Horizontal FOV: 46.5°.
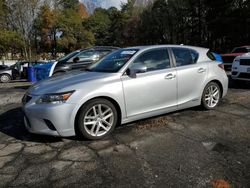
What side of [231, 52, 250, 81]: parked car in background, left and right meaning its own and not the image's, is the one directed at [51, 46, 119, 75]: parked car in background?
right

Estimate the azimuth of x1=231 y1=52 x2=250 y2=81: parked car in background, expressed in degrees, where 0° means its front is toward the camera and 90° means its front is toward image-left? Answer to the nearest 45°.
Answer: approximately 0°

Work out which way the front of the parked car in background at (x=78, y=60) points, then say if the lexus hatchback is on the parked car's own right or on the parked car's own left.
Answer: on the parked car's own left

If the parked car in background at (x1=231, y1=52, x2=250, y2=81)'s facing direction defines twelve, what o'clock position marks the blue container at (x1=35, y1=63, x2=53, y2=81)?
The blue container is roughly at 3 o'clock from the parked car in background.

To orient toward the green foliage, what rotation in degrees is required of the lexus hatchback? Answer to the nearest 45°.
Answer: approximately 90° to its right

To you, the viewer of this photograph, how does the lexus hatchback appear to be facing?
facing the viewer and to the left of the viewer
